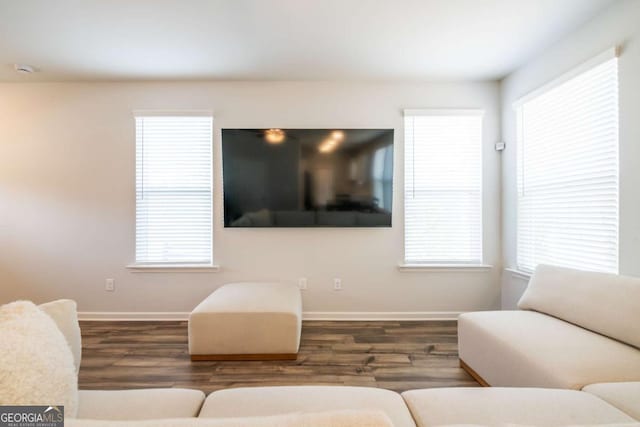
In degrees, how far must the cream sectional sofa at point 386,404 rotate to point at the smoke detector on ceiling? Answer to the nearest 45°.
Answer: approximately 45° to its left

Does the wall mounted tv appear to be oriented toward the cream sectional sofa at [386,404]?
yes

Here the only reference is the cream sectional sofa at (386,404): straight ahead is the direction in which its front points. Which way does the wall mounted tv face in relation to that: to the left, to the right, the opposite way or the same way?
the opposite way

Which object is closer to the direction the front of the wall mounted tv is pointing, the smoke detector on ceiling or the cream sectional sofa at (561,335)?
the cream sectional sofa

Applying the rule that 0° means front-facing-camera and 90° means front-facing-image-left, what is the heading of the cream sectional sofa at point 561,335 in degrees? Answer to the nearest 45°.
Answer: approximately 45°

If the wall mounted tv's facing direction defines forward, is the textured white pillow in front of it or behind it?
in front

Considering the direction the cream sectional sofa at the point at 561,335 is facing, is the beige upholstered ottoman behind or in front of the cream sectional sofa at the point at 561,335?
in front

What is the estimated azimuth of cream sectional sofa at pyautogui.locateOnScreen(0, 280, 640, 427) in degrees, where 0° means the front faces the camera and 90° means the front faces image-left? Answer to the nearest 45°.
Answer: approximately 180°

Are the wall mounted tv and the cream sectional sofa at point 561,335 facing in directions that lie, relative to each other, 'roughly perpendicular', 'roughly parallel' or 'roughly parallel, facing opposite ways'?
roughly perpendicular

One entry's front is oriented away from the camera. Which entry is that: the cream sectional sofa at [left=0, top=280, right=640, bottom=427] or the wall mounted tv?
the cream sectional sofa

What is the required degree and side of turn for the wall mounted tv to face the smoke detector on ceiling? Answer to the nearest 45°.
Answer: approximately 90° to its right

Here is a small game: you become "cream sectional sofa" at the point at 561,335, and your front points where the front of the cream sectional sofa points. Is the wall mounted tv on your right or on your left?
on your right

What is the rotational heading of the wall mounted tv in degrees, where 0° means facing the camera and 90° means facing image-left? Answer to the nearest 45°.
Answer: approximately 0°
